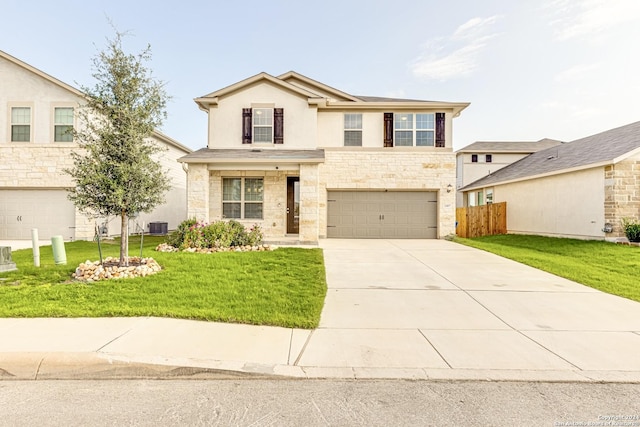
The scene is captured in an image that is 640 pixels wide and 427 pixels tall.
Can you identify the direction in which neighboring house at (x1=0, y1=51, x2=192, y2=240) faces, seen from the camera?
facing the viewer

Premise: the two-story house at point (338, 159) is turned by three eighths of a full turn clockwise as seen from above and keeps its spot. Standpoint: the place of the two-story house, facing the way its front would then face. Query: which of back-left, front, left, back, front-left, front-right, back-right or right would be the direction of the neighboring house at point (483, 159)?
right

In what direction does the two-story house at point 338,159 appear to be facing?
toward the camera

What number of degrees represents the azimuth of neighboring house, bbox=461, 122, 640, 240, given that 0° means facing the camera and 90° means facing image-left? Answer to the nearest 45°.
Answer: approximately 315°

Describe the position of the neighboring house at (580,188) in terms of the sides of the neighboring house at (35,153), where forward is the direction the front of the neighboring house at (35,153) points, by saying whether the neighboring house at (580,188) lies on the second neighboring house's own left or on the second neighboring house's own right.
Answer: on the second neighboring house's own left

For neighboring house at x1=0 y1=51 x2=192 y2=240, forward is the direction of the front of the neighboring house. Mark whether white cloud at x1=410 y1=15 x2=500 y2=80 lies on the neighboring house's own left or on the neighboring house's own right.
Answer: on the neighboring house's own left

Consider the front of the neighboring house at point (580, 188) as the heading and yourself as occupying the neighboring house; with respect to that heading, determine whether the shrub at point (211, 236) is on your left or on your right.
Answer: on your right

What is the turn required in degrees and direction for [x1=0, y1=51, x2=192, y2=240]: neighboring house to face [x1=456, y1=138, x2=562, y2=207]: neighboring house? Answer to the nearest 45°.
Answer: approximately 90° to its left

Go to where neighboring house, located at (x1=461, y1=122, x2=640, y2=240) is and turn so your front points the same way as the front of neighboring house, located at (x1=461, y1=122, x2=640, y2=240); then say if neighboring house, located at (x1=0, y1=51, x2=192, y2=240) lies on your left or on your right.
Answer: on your right

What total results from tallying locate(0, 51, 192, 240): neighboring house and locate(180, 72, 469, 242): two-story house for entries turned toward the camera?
2

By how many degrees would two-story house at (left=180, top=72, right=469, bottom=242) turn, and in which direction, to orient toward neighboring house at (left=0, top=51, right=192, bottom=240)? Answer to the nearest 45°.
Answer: approximately 90° to its right

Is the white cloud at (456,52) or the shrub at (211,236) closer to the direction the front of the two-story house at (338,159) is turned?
the shrub
